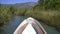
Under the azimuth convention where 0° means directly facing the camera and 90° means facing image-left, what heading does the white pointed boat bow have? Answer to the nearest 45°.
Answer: approximately 180°
